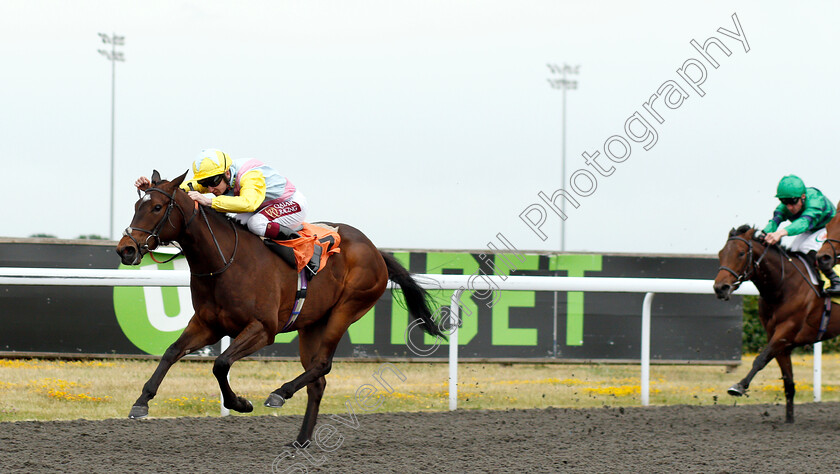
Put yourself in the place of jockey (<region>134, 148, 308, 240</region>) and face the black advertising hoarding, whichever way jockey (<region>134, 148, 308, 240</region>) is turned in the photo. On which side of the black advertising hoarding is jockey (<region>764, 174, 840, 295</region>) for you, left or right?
right

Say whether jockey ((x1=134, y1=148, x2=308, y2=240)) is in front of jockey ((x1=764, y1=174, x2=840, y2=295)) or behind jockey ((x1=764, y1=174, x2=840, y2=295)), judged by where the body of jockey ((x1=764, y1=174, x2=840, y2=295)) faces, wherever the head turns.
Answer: in front

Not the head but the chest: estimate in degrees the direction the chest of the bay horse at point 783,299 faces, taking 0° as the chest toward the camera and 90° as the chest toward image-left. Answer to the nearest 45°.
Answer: approximately 45°

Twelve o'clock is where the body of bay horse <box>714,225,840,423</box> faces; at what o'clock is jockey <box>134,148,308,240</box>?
The jockey is roughly at 12 o'clock from the bay horse.

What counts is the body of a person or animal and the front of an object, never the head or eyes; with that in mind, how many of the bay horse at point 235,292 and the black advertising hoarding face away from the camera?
0

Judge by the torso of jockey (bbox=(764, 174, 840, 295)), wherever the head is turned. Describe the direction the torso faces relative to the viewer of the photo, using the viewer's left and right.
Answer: facing the viewer and to the left of the viewer

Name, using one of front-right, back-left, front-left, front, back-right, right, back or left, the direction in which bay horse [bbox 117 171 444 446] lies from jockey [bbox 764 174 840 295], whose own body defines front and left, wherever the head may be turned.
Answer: front

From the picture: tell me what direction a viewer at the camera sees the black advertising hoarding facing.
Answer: facing the viewer

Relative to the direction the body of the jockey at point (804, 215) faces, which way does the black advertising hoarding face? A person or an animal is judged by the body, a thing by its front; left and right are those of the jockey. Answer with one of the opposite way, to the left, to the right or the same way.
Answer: to the left

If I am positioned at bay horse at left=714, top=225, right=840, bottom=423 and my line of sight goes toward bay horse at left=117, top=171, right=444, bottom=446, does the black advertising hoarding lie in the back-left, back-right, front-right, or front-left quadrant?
front-right

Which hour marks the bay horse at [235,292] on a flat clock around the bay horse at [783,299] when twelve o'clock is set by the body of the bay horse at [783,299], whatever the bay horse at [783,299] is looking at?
the bay horse at [235,292] is roughly at 12 o'clock from the bay horse at [783,299].

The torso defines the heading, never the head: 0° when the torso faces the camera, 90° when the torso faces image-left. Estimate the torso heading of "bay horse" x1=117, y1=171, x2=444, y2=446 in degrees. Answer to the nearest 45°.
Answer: approximately 45°

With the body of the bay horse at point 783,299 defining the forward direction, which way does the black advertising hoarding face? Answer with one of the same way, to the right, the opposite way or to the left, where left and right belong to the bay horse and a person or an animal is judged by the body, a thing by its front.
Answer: to the left
